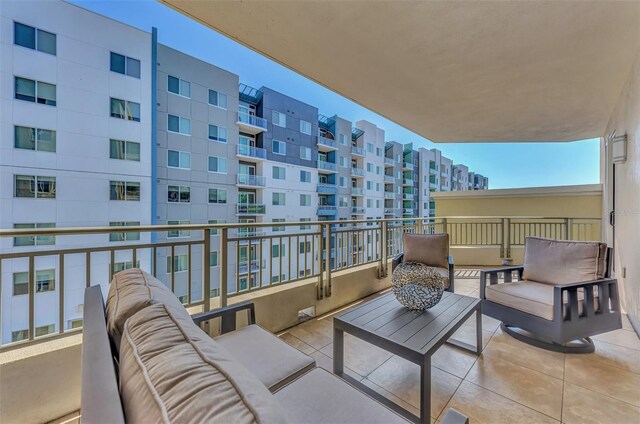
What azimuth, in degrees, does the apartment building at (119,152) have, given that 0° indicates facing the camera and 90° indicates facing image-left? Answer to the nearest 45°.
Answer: approximately 315°

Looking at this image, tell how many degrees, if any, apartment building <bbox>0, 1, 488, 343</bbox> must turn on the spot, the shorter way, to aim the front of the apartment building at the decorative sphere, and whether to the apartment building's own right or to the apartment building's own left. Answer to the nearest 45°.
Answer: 0° — it already faces it

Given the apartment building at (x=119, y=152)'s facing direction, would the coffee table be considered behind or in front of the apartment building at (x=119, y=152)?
in front

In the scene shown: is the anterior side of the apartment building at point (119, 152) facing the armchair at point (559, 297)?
yes

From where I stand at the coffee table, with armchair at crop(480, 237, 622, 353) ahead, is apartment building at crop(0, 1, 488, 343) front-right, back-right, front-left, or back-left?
front-left

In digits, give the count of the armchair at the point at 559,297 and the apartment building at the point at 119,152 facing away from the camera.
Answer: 0

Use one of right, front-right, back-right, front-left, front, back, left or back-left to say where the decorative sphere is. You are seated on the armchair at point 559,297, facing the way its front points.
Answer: front

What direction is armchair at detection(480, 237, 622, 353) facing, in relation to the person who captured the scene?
facing the viewer and to the left of the viewer

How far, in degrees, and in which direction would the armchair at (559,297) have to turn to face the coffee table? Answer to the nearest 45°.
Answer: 0° — it already faces it
